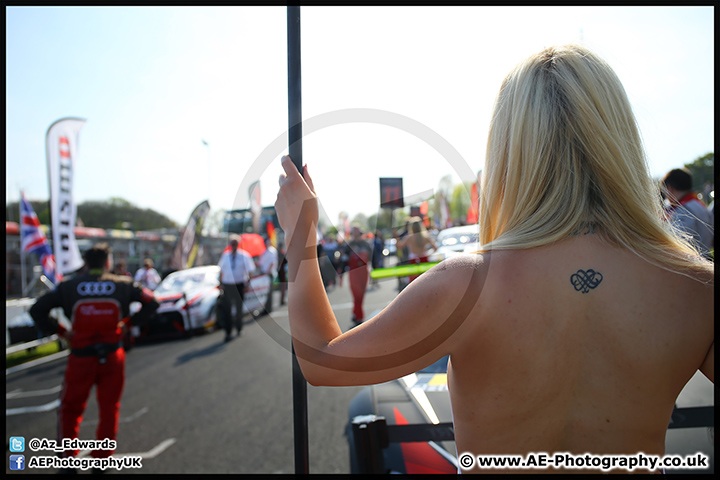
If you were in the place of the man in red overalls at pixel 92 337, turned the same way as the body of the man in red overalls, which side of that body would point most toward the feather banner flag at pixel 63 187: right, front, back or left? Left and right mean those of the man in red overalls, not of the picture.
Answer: front

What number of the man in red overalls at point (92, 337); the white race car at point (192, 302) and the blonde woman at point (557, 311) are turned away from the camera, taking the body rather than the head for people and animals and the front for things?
2

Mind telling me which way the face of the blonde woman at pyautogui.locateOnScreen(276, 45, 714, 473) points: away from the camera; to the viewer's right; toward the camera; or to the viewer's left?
away from the camera

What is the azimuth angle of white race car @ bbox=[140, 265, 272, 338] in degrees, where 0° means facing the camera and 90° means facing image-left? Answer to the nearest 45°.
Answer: approximately 45°

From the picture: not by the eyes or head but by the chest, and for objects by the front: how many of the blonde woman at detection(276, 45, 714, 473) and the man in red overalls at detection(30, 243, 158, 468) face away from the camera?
2

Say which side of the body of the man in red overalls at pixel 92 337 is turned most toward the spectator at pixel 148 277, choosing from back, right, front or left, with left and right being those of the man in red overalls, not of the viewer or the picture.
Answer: front

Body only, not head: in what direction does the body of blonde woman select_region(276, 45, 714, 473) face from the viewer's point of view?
away from the camera

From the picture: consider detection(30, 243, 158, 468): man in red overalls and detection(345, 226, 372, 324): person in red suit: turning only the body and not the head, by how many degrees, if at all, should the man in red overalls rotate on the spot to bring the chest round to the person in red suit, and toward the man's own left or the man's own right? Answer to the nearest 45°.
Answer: approximately 45° to the man's own right

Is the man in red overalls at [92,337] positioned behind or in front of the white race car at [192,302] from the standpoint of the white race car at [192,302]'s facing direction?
in front

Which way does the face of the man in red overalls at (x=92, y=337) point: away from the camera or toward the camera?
away from the camera

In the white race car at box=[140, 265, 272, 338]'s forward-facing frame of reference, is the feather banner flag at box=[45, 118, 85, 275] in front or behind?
in front

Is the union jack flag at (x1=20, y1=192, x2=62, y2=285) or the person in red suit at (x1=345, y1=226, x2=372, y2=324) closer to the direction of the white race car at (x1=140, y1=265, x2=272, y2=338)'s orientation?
the union jack flag

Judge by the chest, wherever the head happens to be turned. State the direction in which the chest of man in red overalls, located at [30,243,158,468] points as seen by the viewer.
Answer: away from the camera
